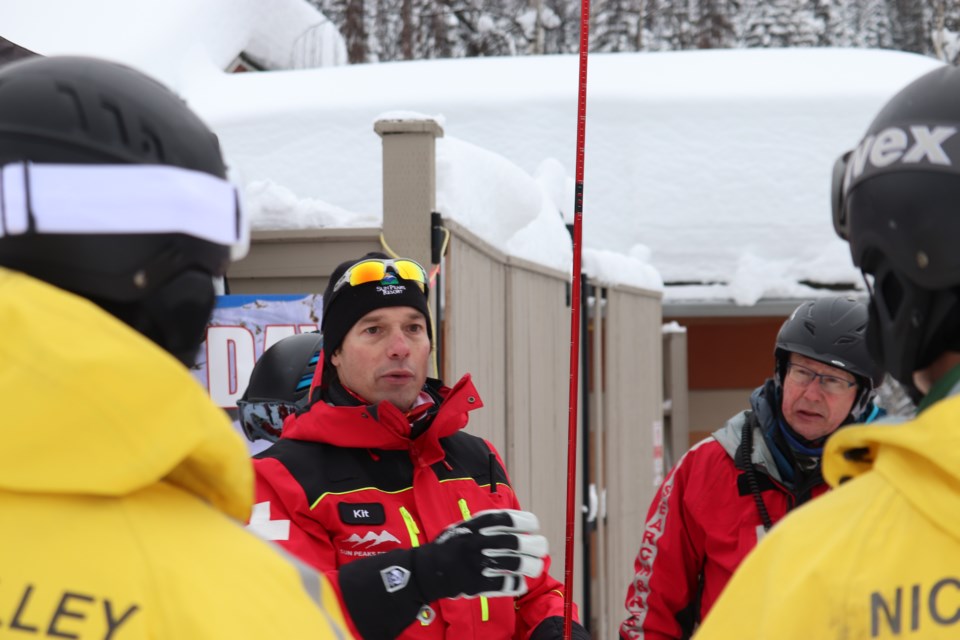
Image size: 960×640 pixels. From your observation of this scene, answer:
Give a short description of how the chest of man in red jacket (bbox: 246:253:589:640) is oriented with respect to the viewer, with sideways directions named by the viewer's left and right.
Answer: facing the viewer and to the right of the viewer

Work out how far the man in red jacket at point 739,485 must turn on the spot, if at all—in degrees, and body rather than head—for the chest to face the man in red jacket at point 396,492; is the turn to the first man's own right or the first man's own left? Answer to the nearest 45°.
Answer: approximately 90° to the first man's own right

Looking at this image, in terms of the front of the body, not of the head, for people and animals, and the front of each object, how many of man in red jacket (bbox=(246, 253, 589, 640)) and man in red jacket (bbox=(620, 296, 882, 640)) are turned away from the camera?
0

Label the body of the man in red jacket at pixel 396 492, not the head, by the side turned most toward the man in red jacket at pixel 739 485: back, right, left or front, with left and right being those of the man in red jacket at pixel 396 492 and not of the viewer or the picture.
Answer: left

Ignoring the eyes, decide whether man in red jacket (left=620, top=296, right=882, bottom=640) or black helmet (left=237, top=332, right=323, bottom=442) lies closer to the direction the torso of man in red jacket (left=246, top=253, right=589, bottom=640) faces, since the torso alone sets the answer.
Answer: the man in red jacket
